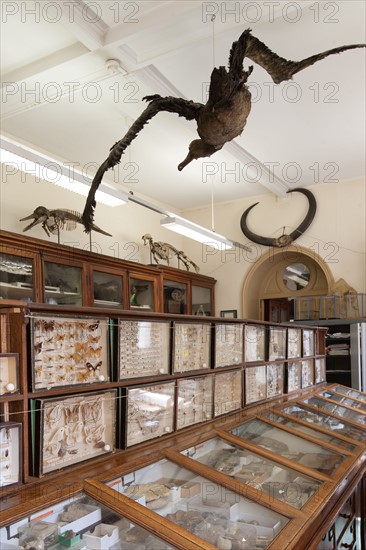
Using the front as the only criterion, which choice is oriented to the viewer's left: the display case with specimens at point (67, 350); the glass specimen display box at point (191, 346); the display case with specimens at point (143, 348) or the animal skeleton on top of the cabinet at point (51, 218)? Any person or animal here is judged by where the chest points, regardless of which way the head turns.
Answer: the animal skeleton on top of the cabinet

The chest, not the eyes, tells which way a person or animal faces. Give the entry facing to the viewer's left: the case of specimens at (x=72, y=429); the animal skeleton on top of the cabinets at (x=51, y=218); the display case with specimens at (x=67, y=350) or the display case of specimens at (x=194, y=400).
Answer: the animal skeleton on top of the cabinets

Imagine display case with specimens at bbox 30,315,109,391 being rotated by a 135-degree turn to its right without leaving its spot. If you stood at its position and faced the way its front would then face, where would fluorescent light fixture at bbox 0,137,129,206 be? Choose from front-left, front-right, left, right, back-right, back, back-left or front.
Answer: right

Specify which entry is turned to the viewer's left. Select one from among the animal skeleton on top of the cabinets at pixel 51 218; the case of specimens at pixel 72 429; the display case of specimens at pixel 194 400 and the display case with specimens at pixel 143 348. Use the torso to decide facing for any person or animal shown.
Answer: the animal skeleton on top of the cabinets

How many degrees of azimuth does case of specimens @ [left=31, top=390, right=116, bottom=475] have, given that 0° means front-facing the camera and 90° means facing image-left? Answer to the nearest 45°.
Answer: approximately 315°

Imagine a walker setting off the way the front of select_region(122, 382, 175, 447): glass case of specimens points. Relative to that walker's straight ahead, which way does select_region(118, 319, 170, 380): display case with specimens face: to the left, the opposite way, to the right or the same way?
the same way

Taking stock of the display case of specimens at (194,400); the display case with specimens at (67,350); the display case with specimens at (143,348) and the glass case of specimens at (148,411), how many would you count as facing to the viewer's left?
0

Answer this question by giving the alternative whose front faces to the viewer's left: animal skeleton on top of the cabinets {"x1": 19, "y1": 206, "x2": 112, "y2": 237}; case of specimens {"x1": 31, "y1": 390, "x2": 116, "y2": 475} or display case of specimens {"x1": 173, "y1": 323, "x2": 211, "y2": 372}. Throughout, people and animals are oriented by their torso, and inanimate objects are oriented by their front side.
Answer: the animal skeleton on top of the cabinets

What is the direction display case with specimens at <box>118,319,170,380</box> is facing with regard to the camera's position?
facing the viewer and to the right of the viewer

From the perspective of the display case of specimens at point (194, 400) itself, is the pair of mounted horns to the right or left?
on its left

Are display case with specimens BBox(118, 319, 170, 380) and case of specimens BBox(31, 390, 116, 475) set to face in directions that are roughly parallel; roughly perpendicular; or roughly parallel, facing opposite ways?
roughly parallel

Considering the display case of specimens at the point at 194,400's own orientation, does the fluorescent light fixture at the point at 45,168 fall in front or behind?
behind
